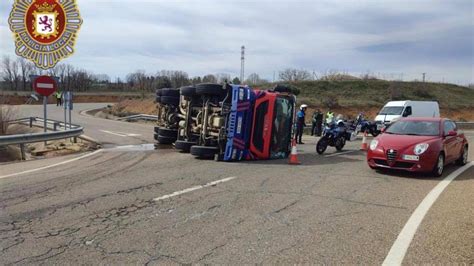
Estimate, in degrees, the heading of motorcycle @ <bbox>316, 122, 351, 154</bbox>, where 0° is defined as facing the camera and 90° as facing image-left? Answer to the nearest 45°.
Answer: approximately 45°

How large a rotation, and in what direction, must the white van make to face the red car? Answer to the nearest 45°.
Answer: approximately 45° to its left

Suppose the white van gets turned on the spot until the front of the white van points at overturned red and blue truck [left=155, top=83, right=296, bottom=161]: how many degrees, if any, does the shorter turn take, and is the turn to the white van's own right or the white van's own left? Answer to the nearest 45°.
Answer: approximately 45° to the white van's own left

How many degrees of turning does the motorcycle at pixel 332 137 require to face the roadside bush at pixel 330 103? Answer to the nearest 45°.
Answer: approximately 135° to its right

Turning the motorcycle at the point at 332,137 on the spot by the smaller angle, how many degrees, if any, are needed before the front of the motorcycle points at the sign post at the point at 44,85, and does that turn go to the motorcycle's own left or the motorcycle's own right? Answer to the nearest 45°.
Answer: approximately 45° to the motorcycle's own right

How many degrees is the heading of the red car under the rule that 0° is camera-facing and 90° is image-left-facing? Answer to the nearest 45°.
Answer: approximately 45°

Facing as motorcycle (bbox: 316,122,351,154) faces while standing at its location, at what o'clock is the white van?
The white van is roughly at 5 o'clock from the motorcycle.

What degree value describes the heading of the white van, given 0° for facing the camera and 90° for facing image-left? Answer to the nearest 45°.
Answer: approximately 45°

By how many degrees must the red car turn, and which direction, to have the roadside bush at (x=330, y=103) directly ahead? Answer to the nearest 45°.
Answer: approximately 135° to its right

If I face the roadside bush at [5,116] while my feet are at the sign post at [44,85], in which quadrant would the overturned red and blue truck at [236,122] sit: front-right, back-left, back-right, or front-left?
back-right

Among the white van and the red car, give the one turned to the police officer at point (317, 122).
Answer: the white van
